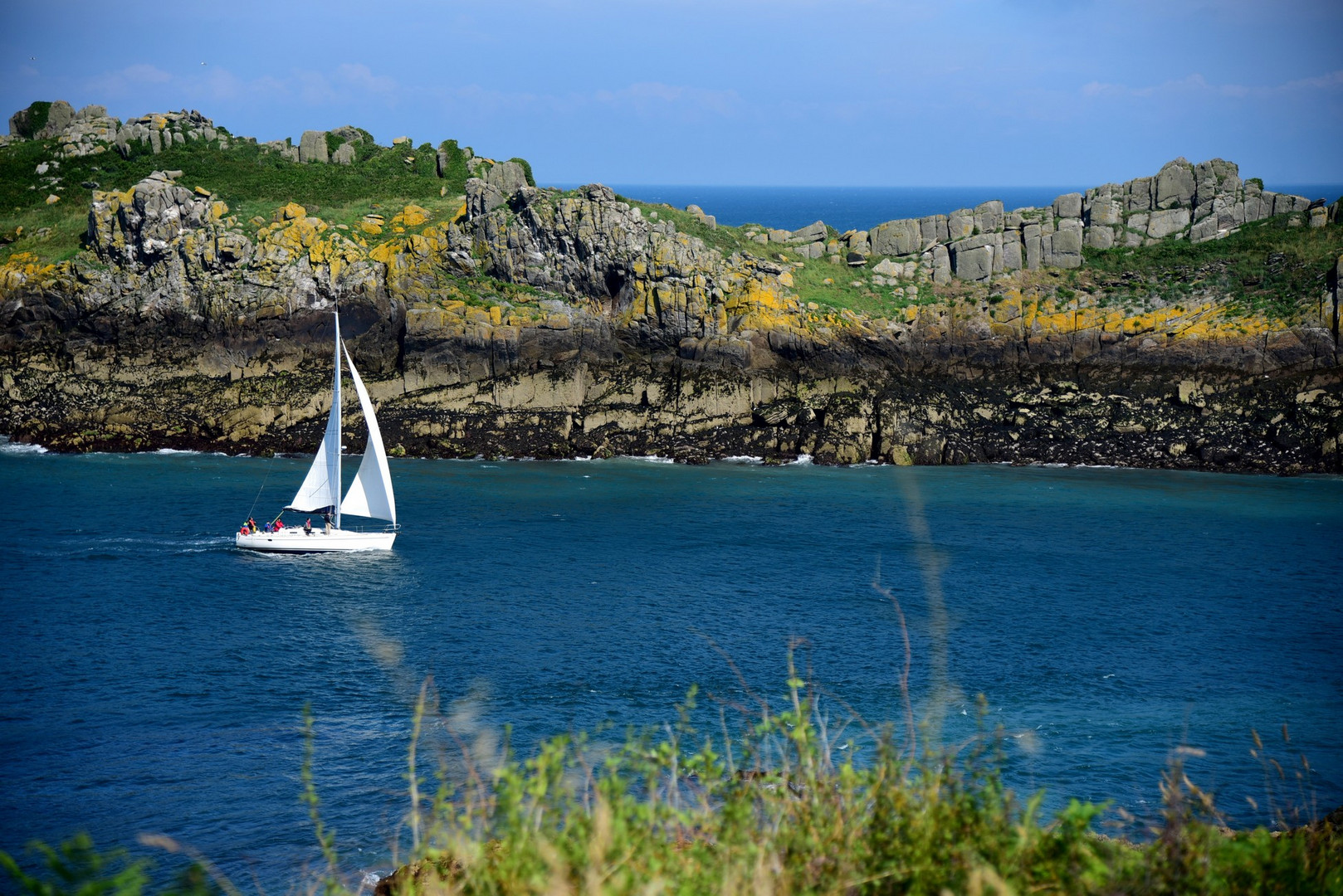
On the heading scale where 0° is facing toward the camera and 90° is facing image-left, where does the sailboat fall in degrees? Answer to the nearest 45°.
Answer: approximately 270°
